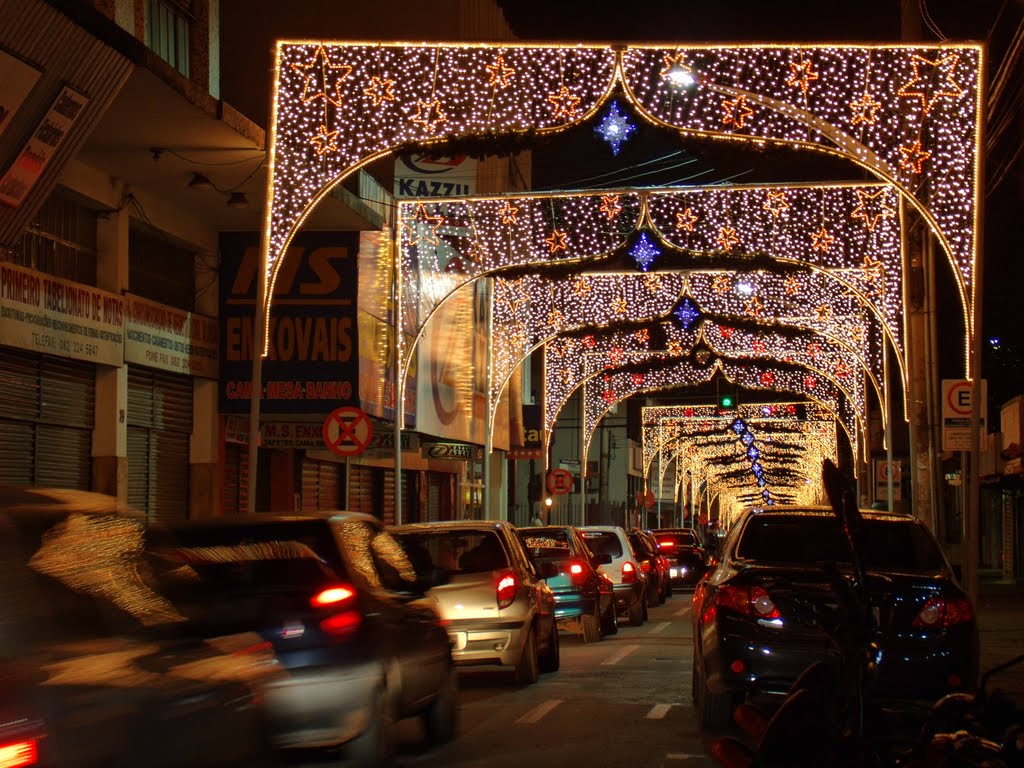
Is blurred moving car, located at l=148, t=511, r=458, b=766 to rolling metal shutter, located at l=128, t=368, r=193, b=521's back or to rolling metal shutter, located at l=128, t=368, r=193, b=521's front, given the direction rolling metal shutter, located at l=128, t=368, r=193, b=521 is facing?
to the front

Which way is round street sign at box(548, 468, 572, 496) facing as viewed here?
toward the camera

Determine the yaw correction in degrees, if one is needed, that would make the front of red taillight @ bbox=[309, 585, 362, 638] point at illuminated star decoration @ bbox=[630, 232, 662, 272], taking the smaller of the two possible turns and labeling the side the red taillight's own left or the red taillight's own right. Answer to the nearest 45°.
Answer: approximately 180°

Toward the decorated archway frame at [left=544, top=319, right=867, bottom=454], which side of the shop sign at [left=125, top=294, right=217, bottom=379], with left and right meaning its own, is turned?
left

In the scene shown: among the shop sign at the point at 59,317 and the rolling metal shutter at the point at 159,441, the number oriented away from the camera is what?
0

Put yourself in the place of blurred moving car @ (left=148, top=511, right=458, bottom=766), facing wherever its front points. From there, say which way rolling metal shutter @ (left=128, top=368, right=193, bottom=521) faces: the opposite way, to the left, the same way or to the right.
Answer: to the right

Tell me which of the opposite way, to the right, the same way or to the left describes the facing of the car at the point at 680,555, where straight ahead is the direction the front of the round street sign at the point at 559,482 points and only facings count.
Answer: the opposite way

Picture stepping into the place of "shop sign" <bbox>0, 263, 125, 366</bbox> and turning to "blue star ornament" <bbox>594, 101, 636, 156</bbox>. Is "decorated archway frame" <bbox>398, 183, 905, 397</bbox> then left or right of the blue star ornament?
left

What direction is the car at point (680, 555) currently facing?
away from the camera

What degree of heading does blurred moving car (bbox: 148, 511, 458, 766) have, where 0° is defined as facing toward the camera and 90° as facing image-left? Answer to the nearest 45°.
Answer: approximately 225°

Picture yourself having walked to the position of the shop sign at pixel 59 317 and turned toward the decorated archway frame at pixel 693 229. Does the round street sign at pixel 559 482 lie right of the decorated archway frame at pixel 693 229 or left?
left

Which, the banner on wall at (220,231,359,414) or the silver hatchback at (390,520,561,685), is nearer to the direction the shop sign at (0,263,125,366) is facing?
the silver hatchback

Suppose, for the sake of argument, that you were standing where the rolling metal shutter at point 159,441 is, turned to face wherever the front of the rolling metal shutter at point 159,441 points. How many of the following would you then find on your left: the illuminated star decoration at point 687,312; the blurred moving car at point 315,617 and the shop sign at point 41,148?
1

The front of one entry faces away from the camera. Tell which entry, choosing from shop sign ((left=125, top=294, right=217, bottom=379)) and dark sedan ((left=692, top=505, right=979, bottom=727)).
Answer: the dark sedan

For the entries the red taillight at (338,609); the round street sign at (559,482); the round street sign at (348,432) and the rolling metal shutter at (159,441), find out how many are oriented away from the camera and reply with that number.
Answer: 0

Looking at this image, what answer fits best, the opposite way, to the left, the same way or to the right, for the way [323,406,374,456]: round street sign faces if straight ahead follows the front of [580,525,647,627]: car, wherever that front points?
the opposite way

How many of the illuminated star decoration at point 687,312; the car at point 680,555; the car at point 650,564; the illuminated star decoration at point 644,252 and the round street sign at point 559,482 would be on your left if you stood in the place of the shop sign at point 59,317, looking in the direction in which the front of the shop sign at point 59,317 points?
5
